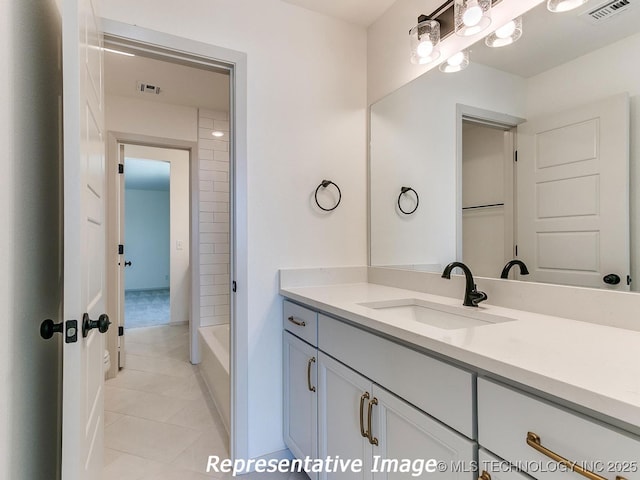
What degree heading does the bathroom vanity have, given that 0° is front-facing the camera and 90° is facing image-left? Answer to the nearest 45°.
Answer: approximately 45°

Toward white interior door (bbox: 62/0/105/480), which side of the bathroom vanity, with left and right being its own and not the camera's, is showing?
front

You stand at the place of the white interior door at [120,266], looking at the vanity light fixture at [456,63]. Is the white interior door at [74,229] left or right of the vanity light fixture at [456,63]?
right
